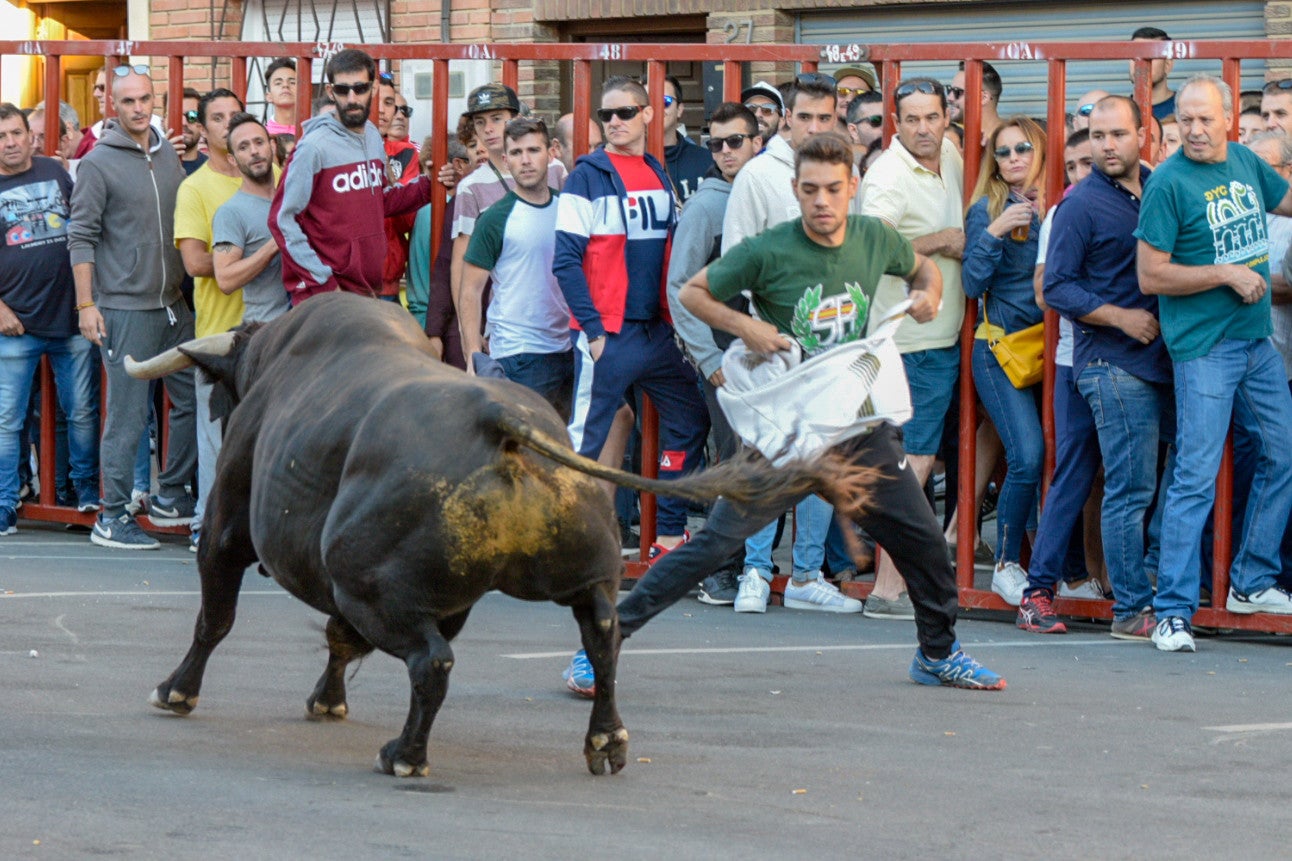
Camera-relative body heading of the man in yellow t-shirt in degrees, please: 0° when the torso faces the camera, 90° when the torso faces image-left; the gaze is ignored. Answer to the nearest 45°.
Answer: approximately 315°

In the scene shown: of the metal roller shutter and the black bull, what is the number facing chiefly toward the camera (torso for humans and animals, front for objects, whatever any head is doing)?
1

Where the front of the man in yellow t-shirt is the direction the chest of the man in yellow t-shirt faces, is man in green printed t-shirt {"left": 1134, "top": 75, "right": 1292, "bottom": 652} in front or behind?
in front

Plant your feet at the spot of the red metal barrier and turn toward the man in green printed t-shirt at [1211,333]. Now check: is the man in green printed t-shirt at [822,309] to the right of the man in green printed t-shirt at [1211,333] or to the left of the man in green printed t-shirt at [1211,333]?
right

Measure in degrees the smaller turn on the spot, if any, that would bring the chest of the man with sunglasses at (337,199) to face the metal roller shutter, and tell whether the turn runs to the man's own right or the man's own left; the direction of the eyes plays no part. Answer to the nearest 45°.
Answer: approximately 90° to the man's own left

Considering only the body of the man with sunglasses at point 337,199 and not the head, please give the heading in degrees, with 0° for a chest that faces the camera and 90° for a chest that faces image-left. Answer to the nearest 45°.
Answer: approximately 315°

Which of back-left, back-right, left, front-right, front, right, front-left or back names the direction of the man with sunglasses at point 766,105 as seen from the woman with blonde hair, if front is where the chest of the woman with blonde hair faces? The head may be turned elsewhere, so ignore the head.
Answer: back

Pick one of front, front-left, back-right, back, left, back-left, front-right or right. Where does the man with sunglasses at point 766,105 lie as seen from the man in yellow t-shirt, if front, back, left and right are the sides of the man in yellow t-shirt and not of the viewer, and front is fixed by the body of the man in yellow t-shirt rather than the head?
front-left

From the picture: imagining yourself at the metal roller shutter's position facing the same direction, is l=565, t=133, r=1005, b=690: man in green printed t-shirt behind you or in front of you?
in front

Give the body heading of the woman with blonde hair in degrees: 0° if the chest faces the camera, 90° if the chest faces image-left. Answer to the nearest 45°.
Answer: approximately 315°

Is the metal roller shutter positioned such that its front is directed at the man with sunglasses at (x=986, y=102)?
yes

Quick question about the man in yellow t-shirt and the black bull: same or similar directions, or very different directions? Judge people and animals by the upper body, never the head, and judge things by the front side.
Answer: very different directions

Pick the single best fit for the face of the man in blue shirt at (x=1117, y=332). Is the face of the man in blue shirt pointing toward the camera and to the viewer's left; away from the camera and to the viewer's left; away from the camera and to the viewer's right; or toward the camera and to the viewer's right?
toward the camera and to the viewer's left
